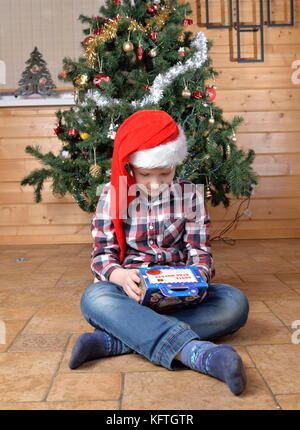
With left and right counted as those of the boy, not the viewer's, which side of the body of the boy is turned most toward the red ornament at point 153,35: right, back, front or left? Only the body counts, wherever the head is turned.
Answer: back

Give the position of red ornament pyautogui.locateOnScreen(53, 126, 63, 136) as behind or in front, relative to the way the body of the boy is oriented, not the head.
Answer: behind

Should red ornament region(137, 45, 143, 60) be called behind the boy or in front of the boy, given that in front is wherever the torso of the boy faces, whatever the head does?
behind

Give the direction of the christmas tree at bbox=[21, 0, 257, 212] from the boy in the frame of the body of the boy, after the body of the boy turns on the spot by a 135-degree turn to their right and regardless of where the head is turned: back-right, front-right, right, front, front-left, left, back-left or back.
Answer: front-right

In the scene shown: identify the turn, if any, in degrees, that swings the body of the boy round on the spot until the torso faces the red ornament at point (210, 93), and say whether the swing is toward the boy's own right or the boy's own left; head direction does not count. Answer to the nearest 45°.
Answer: approximately 180°

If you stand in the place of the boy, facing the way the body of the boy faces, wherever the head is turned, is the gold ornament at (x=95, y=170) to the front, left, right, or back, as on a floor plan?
back

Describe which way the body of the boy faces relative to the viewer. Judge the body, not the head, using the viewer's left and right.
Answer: facing the viewer

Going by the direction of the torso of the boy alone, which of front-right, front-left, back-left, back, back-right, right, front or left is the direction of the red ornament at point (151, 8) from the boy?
back

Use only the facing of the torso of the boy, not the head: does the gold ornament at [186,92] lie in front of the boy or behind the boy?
behind

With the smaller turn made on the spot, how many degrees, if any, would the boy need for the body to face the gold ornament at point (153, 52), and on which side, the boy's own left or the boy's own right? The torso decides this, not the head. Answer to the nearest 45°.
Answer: approximately 180°
